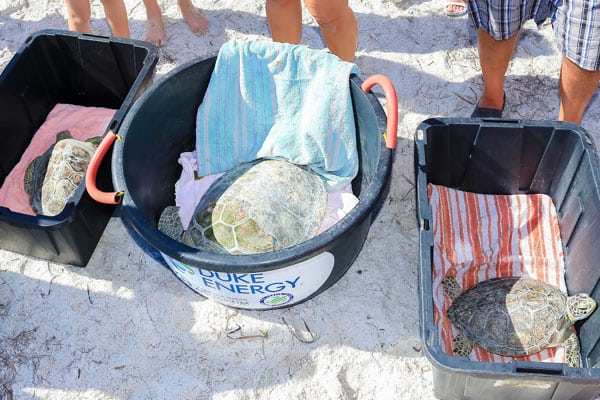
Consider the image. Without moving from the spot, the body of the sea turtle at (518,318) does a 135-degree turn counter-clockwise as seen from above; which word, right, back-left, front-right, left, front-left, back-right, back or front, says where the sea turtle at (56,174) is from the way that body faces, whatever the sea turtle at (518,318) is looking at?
front-left

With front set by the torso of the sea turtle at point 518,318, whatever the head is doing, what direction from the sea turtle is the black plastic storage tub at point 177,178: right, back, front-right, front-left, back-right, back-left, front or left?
back

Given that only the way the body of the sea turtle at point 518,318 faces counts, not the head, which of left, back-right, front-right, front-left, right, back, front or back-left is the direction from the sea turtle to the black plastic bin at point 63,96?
back

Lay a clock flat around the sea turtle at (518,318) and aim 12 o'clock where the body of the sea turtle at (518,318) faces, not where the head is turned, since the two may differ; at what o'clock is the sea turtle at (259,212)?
the sea turtle at (259,212) is roughly at 6 o'clock from the sea turtle at (518,318).

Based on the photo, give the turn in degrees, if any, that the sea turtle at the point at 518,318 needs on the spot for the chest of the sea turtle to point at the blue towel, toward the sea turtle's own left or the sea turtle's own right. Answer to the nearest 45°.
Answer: approximately 180°

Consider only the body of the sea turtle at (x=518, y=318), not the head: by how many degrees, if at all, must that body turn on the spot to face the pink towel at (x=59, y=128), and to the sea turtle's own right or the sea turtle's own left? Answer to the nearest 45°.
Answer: approximately 180°

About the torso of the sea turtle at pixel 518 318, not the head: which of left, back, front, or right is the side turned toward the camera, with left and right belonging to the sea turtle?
right
